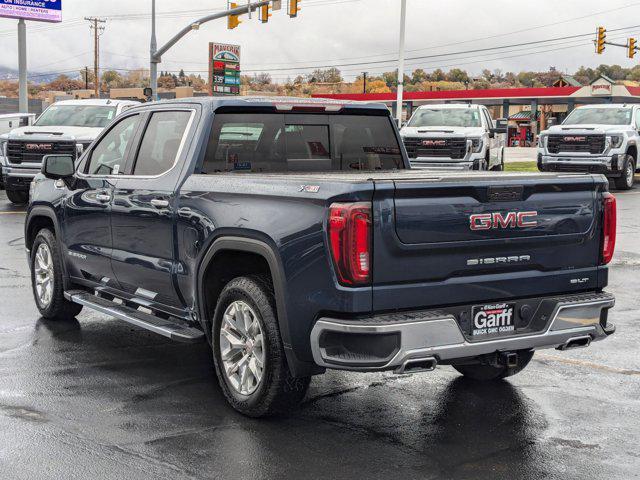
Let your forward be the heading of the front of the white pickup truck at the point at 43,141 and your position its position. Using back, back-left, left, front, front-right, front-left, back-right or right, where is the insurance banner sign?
back-right

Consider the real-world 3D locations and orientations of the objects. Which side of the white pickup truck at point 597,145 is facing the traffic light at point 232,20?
right

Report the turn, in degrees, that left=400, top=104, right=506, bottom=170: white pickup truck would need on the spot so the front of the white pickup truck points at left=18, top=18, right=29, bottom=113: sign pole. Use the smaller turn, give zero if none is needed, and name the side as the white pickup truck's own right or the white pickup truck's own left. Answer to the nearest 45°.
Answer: approximately 90° to the white pickup truck's own right

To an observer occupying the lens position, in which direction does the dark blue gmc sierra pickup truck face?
facing away from the viewer and to the left of the viewer

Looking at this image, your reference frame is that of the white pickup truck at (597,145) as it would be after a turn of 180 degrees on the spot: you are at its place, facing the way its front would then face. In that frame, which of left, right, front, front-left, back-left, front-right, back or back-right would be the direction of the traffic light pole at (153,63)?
left

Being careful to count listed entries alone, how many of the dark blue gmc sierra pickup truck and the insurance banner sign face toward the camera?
1

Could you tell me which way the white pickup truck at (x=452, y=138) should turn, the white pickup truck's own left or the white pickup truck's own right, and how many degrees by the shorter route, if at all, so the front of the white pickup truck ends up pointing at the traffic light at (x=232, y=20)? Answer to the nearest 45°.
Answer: approximately 90° to the white pickup truck's own right

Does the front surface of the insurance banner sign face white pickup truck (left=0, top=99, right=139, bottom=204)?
yes
